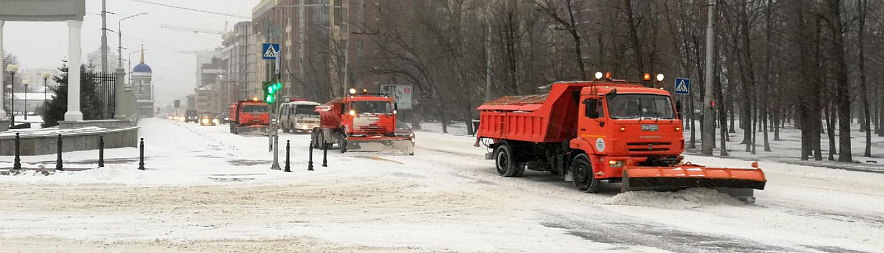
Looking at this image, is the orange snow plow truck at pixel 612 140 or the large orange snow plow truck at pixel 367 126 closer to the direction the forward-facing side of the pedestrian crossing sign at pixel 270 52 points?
the orange snow plow truck at pixel 612 140

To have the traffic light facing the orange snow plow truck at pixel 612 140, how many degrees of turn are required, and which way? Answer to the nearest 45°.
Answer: approximately 45° to its left

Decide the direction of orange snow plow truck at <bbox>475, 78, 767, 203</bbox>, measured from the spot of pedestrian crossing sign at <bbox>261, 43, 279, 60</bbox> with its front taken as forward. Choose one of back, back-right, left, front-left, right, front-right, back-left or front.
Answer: front-left

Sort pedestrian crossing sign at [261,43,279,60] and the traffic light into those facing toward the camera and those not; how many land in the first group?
2

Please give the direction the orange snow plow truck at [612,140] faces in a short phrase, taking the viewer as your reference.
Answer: facing the viewer and to the right of the viewer

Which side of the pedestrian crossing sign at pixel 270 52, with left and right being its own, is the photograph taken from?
front

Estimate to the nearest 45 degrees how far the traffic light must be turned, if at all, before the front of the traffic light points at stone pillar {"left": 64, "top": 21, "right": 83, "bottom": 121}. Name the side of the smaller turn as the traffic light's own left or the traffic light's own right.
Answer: approximately 135° to the traffic light's own right

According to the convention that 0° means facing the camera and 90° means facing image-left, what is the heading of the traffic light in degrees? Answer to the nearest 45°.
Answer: approximately 0°
